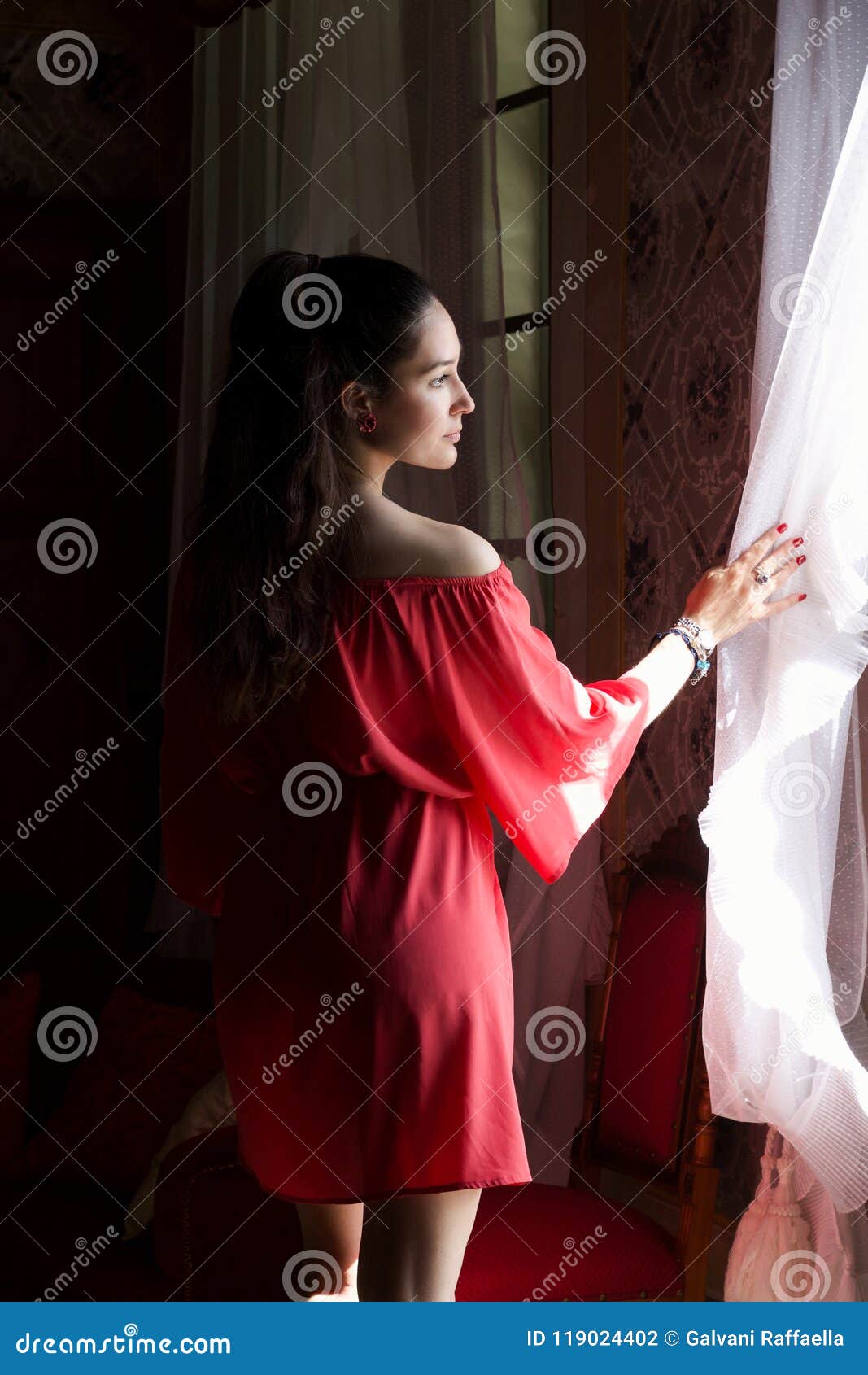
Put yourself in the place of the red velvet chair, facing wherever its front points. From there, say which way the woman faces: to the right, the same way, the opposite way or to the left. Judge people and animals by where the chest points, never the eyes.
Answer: the opposite way

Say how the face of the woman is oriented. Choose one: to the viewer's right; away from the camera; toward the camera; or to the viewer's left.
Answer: to the viewer's right

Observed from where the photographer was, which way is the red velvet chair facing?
facing the viewer and to the left of the viewer

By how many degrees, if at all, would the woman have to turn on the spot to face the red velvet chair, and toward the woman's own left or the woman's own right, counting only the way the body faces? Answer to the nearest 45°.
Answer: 0° — they already face it

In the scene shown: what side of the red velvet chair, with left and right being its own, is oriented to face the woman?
front

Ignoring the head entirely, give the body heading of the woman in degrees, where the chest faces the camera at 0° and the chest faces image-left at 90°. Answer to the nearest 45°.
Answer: approximately 225°
